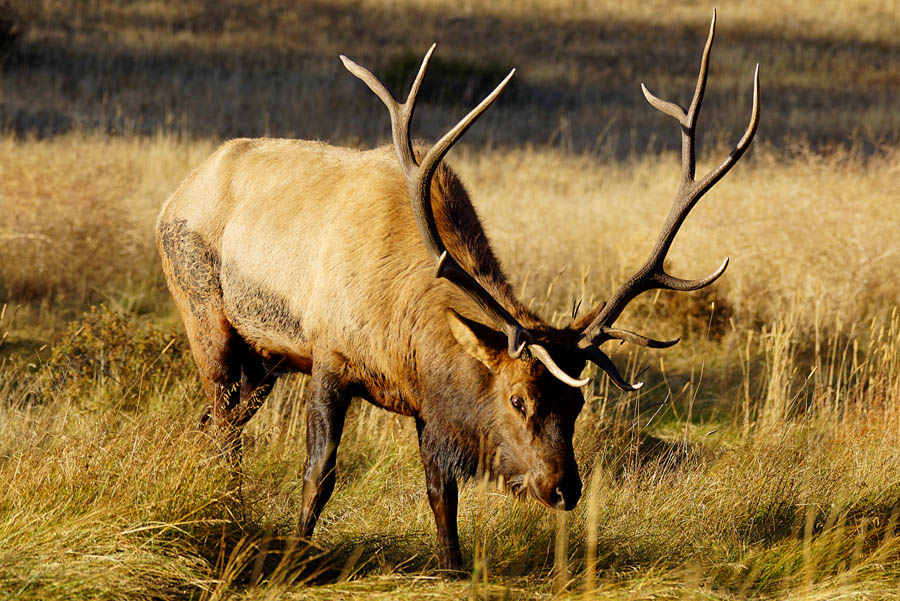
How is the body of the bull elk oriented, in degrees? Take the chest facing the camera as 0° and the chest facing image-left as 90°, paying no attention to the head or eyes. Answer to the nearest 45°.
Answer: approximately 315°
